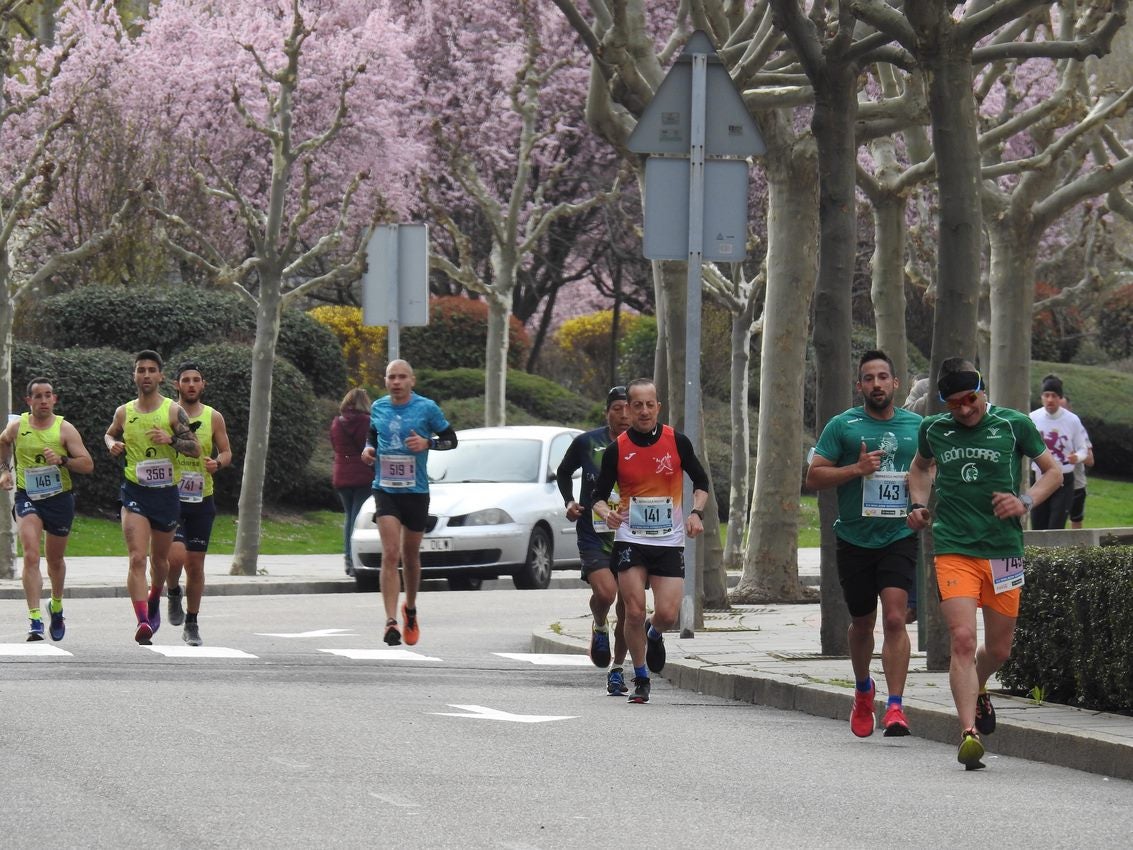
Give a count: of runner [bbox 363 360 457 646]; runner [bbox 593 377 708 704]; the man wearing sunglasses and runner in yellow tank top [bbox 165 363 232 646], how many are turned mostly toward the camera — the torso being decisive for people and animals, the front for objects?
4

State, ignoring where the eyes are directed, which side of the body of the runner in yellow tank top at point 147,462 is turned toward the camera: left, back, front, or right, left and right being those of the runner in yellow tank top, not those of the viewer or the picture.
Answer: front

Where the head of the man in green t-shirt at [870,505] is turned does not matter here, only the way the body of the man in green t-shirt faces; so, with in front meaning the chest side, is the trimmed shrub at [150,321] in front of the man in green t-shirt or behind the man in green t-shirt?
behind

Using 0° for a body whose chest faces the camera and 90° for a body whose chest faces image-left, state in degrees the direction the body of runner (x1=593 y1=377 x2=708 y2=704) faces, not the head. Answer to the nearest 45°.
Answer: approximately 0°

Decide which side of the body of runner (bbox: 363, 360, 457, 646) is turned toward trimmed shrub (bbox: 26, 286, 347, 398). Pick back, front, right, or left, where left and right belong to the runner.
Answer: back

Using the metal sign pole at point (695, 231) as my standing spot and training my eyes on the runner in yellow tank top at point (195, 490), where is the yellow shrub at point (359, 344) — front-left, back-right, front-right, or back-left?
front-right

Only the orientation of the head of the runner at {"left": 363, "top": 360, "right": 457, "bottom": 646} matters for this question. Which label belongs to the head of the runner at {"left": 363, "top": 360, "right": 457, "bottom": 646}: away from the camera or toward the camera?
toward the camera

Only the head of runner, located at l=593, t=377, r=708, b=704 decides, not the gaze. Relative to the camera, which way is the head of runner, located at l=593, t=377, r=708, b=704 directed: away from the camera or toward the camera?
toward the camera

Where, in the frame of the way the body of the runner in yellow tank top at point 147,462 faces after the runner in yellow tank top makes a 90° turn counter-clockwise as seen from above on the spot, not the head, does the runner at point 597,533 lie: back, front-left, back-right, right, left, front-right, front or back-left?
front-right

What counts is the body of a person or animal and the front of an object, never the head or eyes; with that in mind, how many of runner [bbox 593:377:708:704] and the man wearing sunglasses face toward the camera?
2

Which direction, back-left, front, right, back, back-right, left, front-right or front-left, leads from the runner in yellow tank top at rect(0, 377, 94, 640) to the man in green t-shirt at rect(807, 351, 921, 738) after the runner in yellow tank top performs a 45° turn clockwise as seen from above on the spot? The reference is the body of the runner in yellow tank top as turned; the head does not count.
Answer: left

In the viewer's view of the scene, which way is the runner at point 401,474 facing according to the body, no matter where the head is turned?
toward the camera

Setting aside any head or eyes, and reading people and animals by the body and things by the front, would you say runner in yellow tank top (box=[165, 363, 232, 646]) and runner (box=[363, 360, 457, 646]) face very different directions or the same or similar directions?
same or similar directions

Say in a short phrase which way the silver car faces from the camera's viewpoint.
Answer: facing the viewer and to the left of the viewer
